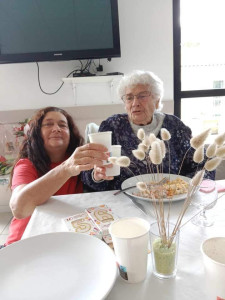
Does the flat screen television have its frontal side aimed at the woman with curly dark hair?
yes

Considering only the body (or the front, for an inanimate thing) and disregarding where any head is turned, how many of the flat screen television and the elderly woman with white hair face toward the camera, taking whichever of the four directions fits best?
2

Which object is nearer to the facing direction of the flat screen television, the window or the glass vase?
the glass vase

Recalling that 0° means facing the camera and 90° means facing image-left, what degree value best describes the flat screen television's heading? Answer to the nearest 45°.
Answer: approximately 0°

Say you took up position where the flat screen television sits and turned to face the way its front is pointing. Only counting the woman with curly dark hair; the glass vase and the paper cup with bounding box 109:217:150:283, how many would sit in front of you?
3

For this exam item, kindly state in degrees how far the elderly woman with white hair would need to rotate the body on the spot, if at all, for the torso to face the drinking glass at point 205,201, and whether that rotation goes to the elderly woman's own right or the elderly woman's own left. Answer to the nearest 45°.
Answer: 0° — they already face it

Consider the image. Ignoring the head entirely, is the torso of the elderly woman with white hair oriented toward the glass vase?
yes

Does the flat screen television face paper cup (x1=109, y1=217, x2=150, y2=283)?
yes

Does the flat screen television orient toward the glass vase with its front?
yes

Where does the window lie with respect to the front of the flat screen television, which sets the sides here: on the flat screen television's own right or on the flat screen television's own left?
on the flat screen television's own left
